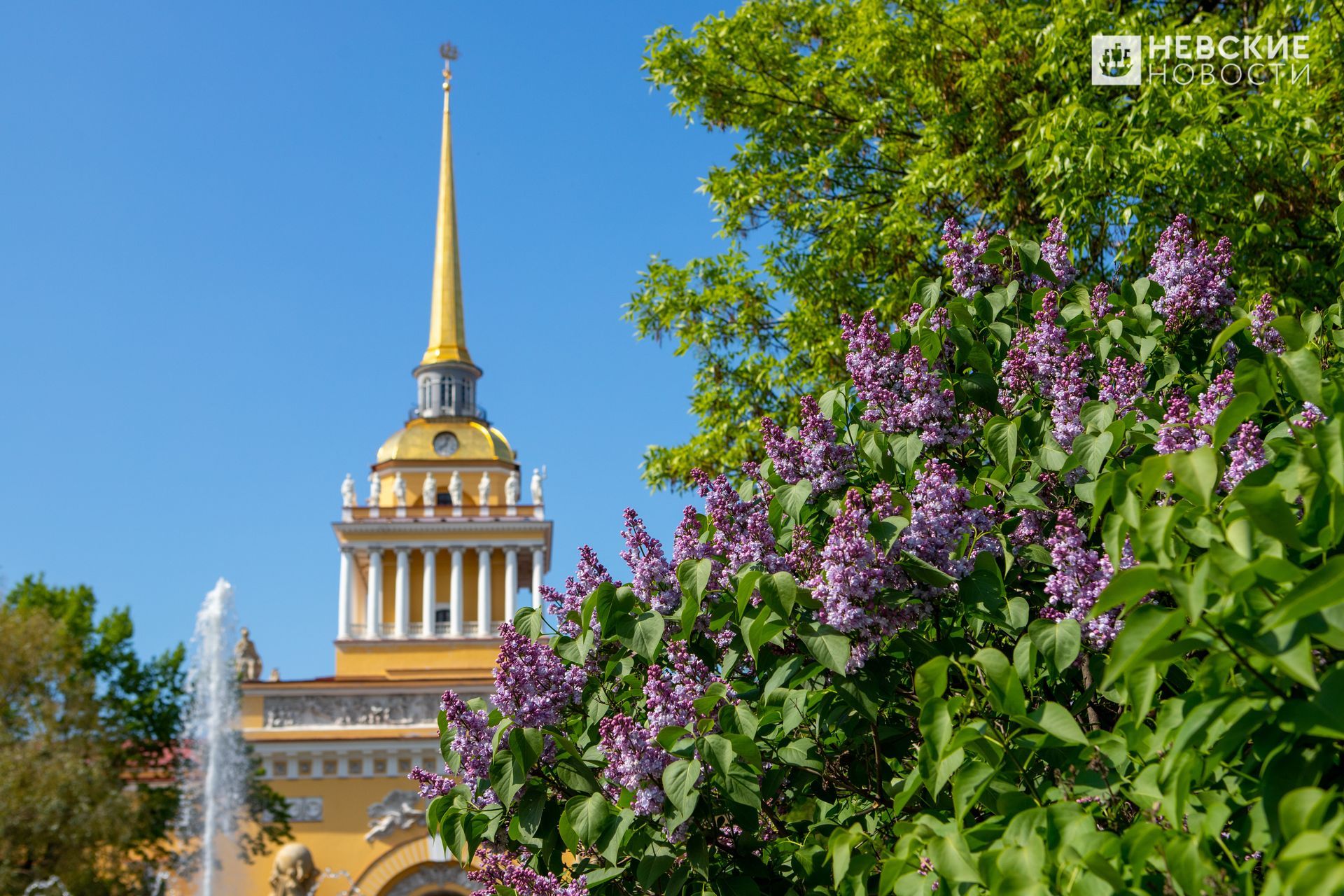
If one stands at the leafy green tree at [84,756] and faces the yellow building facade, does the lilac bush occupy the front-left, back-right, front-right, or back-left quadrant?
back-right

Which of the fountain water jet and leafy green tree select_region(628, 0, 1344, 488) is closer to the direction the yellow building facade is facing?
the leafy green tree

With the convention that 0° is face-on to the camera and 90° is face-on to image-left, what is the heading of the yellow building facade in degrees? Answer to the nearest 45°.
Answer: approximately 0°

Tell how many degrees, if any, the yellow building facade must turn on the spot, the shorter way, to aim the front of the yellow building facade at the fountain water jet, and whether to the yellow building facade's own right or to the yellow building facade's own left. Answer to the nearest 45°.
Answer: approximately 45° to the yellow building facade's own right

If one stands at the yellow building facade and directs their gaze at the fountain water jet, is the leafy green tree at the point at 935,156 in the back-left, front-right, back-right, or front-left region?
front-left

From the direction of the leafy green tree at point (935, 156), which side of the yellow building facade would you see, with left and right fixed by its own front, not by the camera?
front

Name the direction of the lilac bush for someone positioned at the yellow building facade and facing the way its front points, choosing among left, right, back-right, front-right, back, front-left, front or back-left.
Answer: front

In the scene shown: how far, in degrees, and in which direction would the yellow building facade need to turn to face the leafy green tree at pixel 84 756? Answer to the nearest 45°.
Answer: approximately 45° to its right

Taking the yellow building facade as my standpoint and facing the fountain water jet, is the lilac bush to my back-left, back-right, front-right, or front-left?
front-left

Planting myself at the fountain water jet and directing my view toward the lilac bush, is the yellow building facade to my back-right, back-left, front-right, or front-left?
back-left
